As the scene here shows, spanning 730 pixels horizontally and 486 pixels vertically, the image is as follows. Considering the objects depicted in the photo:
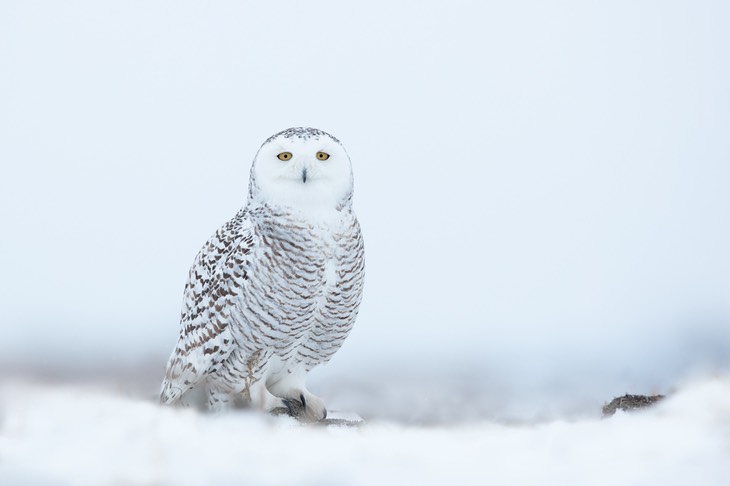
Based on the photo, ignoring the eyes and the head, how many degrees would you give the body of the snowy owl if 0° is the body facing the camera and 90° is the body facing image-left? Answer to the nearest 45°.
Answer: approximately 315°
